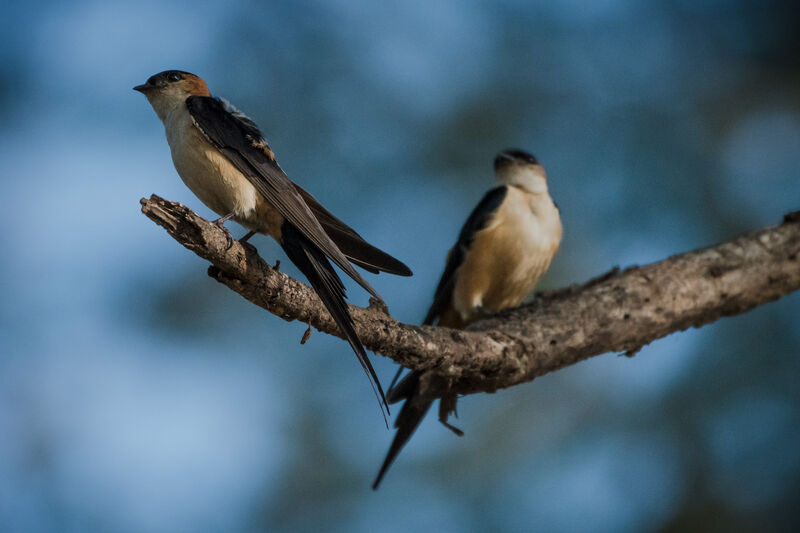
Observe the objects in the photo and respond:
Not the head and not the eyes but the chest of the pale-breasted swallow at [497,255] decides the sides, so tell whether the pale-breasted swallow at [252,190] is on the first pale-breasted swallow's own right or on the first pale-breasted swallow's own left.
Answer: on the first pale-breasted swallow's own right

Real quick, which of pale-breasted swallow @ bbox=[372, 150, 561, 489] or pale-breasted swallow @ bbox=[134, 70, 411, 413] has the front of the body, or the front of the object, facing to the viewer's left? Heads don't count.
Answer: pale-breasted swallow @ bbox=[134, 70, 411, 413]

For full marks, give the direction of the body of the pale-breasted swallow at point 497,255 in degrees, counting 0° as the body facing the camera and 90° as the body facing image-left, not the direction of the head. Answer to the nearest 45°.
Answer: approximately 315°

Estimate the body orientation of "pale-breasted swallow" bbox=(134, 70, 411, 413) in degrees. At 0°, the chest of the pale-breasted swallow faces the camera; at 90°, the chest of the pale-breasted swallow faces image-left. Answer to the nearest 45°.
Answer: approximately 90°

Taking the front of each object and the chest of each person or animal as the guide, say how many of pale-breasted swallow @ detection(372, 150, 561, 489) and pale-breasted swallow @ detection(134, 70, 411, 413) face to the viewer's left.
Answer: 1
